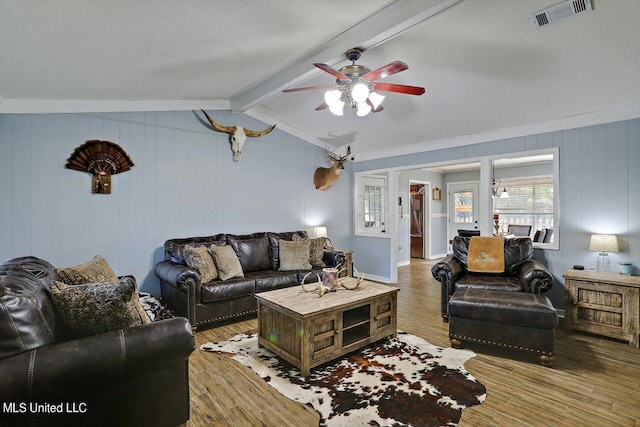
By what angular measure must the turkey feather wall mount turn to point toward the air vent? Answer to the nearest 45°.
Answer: approximately 45° to its left

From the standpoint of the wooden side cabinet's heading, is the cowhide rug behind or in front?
in front

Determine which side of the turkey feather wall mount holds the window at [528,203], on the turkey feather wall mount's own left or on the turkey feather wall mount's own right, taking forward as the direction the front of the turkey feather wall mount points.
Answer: on the turkey feather wall mount's own left

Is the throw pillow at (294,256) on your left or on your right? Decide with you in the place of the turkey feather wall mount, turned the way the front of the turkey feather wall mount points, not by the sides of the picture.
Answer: on your left

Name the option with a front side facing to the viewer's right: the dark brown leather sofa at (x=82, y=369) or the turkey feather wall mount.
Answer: the dark brown leather sofa

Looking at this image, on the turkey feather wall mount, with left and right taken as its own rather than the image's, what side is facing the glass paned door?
left

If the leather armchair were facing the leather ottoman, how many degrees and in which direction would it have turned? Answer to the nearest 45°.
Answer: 0° — it already faces it

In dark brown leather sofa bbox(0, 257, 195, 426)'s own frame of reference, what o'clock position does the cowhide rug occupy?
The cowhide rug is roughly at 12 o'clock from the dark brown leather sofa.

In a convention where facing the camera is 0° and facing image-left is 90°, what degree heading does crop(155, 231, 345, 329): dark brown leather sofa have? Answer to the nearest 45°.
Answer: approximately 315°

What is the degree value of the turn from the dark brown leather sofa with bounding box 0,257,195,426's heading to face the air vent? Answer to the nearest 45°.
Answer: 0° — it already faces it

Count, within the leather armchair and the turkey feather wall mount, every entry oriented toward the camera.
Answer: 2

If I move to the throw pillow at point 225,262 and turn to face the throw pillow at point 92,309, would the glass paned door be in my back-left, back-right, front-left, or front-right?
back-left

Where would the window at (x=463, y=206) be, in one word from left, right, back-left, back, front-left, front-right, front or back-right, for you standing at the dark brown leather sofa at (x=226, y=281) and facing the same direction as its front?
left

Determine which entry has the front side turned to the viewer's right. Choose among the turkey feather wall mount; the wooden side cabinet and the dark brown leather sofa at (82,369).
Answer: the dark brown leather sofa

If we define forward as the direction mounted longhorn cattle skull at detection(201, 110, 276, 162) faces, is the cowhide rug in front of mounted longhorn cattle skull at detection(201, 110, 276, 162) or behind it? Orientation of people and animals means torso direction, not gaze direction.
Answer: in front

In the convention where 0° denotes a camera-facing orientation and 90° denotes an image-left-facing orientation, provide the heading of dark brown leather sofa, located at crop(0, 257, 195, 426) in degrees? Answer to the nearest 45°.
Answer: approximately 270°
